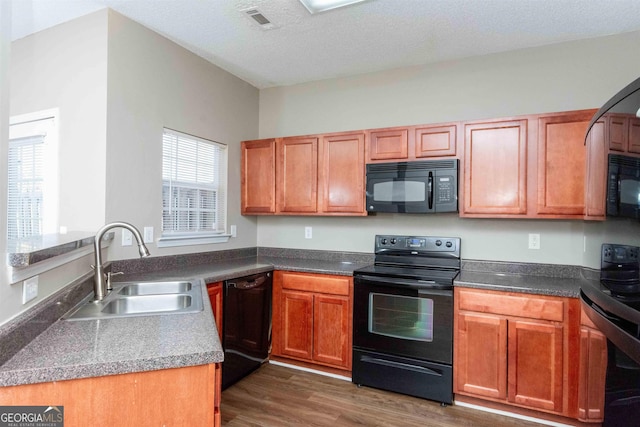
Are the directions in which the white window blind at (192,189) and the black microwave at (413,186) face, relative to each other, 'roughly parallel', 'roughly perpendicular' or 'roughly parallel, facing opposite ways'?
roughly perpendicular

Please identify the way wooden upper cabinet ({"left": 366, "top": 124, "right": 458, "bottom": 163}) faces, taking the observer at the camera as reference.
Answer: facing the viewer

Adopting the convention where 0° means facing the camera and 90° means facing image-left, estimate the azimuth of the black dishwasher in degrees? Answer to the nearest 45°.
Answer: approximately 315°

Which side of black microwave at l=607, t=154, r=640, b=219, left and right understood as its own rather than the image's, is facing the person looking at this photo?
front

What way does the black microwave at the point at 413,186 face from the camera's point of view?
toward the camera

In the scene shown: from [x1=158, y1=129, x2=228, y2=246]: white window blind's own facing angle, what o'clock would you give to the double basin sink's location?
The double basin sink is roughly at 2 o'clock from the white window blind.

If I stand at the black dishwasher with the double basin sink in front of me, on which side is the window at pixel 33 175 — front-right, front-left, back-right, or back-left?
front-right

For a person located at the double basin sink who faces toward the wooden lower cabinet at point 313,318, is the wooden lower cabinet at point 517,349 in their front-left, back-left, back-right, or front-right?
front-right
